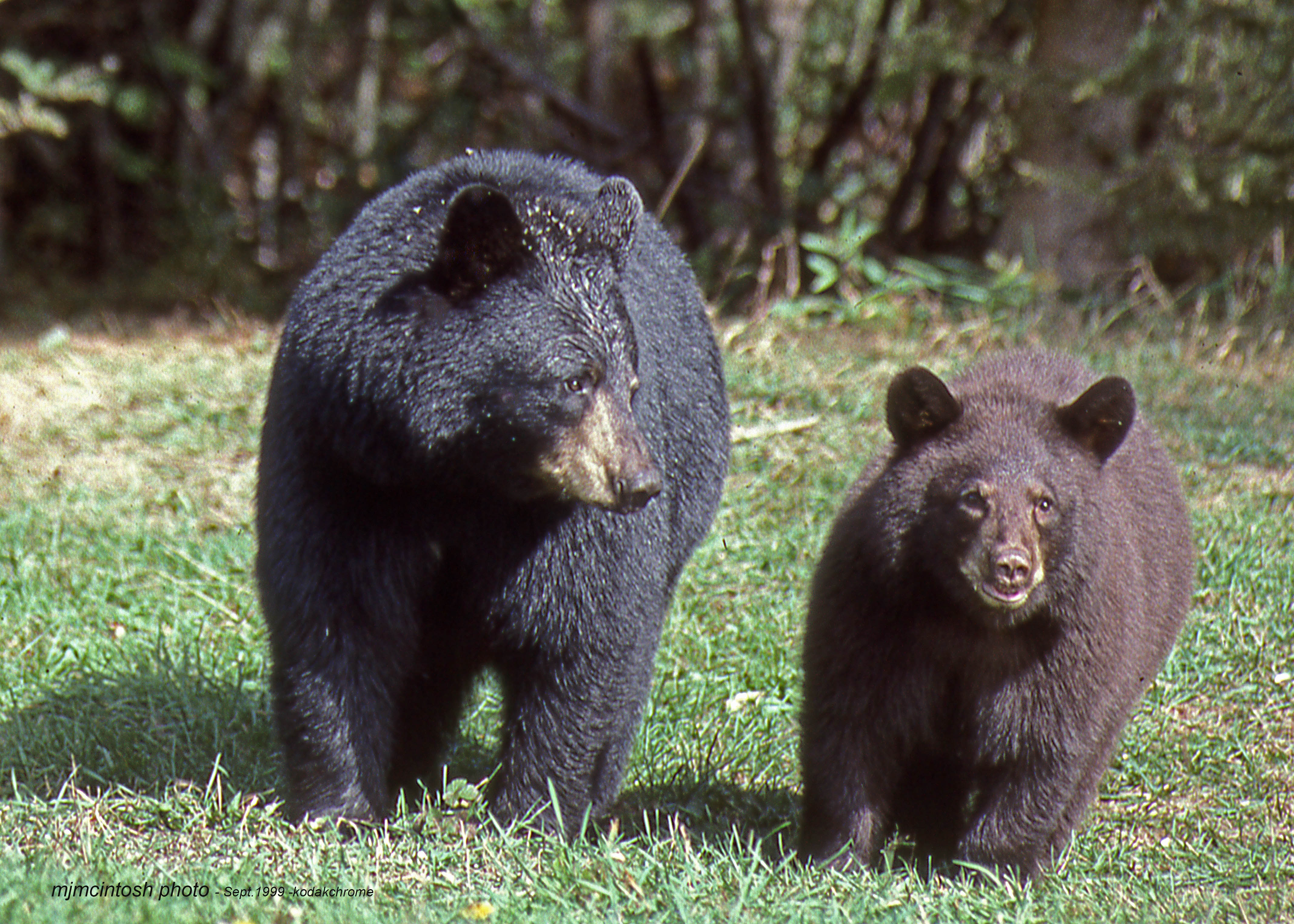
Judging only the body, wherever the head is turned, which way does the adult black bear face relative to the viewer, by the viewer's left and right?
facing the viewer

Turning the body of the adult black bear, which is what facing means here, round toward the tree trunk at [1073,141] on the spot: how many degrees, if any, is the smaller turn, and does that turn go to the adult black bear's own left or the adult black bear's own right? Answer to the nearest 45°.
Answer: approximately 135° to the adult black bear's own left

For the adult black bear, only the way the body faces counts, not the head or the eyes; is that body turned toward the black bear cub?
no

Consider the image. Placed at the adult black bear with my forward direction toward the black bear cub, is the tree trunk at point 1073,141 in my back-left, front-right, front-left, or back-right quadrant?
front-left
